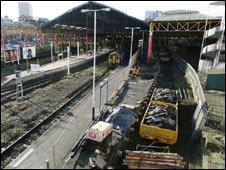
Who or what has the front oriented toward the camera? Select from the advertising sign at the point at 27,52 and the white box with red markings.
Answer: the advertising sign

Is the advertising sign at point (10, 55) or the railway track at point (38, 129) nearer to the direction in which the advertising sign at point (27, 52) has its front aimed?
the railway track

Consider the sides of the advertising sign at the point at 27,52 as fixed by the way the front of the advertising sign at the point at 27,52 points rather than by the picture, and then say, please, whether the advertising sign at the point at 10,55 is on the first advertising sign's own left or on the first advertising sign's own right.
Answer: on the first advertising sign's own right

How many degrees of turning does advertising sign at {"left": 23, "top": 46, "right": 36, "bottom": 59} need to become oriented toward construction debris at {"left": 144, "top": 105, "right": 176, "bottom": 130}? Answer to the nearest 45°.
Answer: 0° — it already faces it

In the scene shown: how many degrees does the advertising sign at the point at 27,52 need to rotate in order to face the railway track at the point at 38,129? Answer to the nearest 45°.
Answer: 0° — it already faces it

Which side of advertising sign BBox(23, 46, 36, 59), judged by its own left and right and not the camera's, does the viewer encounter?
front

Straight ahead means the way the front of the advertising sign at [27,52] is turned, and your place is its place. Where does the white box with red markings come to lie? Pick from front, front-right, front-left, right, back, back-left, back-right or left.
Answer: front

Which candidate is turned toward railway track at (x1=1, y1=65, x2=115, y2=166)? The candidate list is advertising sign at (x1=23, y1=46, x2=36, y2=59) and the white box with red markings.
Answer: the advertising sign

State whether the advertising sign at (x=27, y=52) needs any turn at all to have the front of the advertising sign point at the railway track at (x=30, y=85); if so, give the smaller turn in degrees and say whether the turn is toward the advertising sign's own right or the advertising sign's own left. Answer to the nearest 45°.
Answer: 0° — it already faces it
